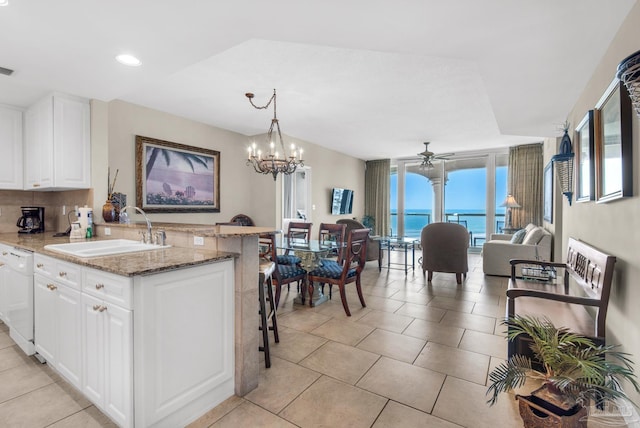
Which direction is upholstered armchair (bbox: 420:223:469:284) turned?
away from the camera

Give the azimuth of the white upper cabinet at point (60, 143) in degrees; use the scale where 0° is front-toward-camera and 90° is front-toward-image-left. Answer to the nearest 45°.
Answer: approximately 45°

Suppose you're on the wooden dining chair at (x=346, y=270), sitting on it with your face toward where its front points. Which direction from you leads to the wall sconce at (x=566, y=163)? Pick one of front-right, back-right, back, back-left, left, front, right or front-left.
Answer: back-right

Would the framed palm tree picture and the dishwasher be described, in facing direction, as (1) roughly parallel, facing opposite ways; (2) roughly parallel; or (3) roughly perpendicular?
roughly perpendicular

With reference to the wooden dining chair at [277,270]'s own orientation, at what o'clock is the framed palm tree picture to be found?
The framed palm tree picture is roughly at 9 o'clock from the wooden dining chair.

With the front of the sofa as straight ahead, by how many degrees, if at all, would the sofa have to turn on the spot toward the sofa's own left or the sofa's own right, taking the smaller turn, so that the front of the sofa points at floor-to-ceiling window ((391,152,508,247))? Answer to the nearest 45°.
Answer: approximately 45° to the sofa's own right

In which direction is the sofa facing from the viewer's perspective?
to the viewer's left
